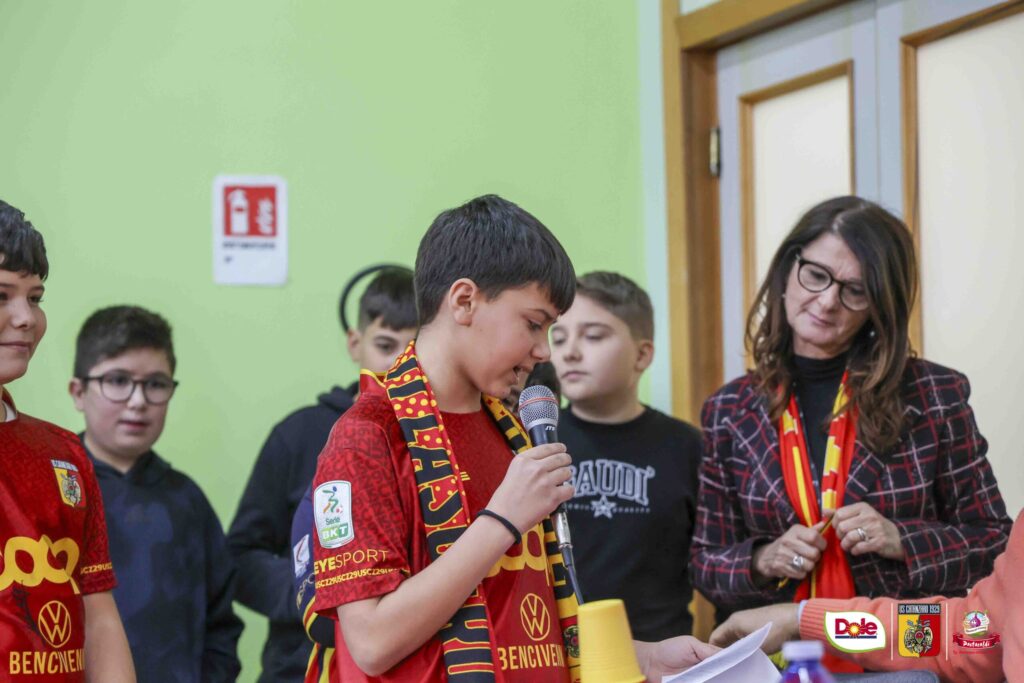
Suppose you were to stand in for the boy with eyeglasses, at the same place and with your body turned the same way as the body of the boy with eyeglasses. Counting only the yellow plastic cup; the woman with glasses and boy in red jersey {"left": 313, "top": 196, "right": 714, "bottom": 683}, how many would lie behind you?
0

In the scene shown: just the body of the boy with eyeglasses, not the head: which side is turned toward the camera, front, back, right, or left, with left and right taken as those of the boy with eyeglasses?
front

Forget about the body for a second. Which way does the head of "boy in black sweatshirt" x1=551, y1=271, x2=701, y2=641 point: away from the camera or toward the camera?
toward the camera

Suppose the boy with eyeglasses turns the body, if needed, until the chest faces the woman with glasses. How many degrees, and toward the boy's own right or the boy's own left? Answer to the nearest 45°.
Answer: approximately 45° to the boy's own left

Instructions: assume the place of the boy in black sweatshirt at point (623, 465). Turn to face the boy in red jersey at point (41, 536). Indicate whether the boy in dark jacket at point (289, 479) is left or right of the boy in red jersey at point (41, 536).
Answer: right

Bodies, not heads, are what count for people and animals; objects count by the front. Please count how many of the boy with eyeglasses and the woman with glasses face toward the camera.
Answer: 2

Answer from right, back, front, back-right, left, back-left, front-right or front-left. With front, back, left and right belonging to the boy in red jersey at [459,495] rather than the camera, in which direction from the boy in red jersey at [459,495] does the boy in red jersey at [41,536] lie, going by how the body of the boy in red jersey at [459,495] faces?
back-right

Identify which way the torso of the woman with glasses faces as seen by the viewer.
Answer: toward the camera

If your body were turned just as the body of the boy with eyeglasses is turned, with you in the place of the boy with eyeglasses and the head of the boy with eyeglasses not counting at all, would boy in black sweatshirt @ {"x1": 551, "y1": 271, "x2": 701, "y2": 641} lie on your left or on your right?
on your left
